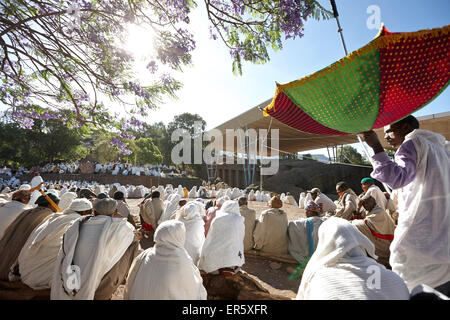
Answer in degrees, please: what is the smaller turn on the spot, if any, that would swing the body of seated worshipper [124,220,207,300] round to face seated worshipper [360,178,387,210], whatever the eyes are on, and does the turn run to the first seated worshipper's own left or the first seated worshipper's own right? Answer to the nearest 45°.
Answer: approximately 90° to the first seated worshipper's own right

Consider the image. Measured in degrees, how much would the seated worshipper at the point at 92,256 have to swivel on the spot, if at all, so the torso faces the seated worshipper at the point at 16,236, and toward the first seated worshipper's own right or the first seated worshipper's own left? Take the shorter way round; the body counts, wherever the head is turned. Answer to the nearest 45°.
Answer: approximately 90° to the first seated worshipper's own left

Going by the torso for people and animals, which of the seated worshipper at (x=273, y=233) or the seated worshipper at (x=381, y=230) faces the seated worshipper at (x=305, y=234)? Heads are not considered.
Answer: the seated worshipper at (x=381, y=230)

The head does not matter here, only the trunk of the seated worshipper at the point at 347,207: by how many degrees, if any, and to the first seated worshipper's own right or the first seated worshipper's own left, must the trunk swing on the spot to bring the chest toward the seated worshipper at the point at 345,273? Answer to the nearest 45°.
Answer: approximately 90° to the first seated worshipper's own left

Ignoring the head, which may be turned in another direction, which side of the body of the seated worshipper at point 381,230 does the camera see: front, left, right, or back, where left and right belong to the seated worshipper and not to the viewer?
left

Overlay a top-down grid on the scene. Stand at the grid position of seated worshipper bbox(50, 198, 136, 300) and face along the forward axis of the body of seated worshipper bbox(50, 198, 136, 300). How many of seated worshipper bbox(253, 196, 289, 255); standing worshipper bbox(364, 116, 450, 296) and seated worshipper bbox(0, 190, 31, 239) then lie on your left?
1

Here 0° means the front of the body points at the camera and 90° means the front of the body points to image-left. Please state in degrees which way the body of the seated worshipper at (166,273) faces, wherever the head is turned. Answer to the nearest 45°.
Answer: approximately 180°

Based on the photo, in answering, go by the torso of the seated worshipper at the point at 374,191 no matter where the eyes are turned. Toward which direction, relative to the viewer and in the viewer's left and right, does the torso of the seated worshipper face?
facing to the left of the viewer

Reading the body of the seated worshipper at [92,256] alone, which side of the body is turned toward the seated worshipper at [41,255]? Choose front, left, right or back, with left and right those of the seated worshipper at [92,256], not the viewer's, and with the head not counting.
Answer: left

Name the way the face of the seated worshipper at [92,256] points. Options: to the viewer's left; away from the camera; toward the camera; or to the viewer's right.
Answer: away from the camera

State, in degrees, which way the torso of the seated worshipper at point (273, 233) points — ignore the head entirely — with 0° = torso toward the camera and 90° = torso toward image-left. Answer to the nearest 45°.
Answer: approximately 180°

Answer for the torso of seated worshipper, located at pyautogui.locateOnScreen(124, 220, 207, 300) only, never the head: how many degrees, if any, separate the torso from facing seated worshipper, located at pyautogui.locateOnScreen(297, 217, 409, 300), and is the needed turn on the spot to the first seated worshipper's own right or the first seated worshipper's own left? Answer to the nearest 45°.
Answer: approximately 135° to the first seated worshipper's own right

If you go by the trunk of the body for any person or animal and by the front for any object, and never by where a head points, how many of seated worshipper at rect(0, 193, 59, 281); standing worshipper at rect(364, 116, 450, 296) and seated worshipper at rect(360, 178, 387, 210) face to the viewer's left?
2

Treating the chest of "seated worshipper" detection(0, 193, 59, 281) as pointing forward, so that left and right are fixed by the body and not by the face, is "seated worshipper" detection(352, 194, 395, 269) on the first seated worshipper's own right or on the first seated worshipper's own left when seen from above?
on the first seated worshipper's own right

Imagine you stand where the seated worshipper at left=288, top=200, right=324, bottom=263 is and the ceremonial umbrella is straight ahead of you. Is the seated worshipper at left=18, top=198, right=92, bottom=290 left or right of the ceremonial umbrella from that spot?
right

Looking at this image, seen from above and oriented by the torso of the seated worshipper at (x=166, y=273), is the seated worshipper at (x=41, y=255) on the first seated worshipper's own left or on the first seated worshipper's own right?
on the first seated worshipper's own left

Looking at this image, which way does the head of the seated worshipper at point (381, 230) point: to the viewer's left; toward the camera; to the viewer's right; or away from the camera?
to the viewer's left
